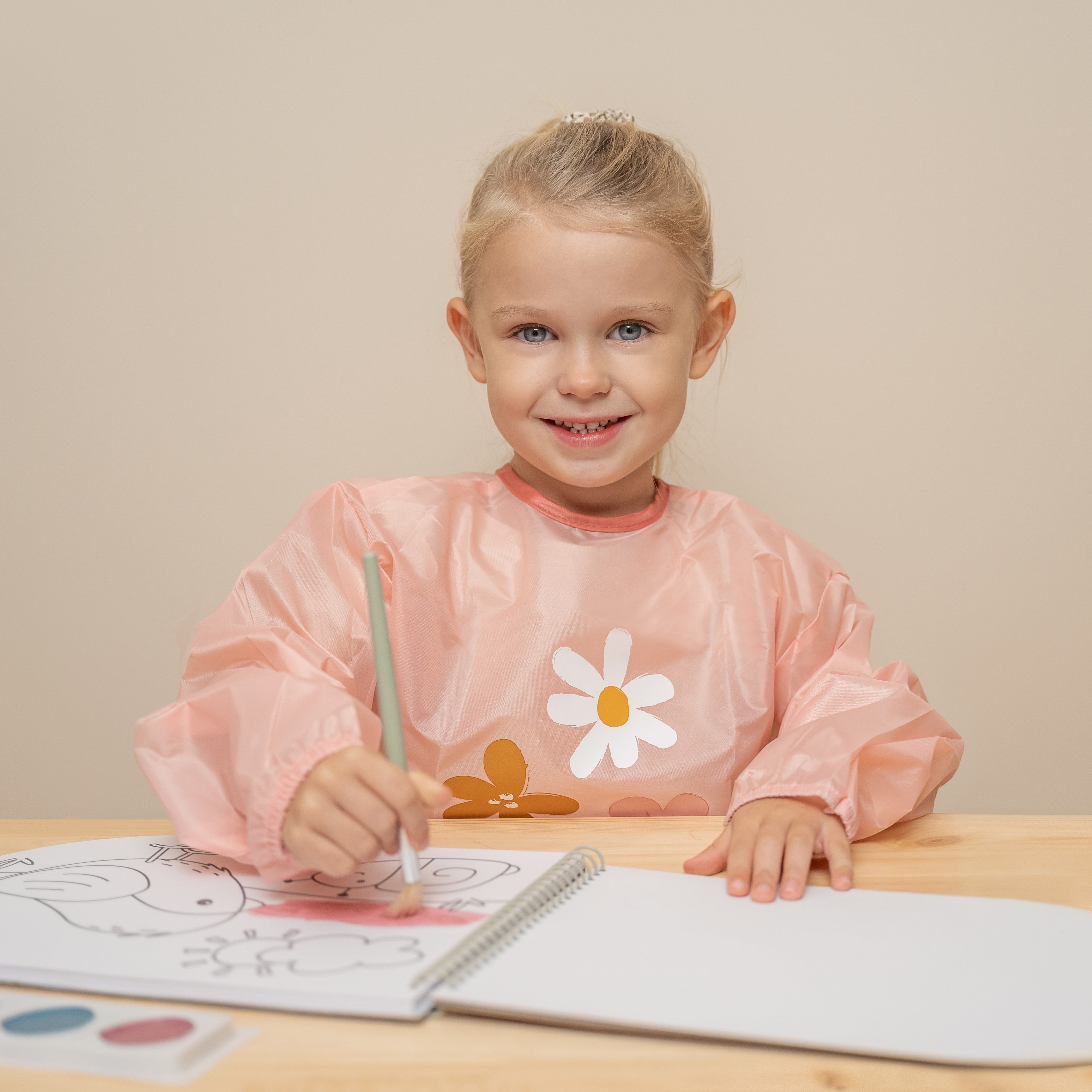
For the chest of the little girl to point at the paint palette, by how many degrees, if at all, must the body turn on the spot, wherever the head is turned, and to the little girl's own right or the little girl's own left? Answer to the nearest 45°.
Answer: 0° — they already face it
